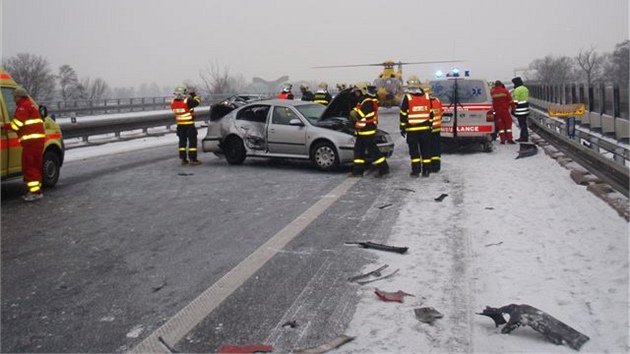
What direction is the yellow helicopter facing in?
toward the camera

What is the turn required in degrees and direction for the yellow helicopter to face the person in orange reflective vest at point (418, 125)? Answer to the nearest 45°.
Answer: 0° — it already faces them

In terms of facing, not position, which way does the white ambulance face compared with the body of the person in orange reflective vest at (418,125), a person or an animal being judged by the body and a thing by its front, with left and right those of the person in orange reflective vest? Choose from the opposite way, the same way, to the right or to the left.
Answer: the same way

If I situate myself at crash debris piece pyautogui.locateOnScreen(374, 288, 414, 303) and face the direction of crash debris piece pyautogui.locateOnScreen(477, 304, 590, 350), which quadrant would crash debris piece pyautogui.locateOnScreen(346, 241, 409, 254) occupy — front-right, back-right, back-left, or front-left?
back-left

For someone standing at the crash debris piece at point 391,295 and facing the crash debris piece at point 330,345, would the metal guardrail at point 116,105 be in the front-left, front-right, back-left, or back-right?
back-right

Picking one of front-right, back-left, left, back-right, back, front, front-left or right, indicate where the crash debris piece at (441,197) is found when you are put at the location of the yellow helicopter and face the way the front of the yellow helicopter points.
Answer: front
